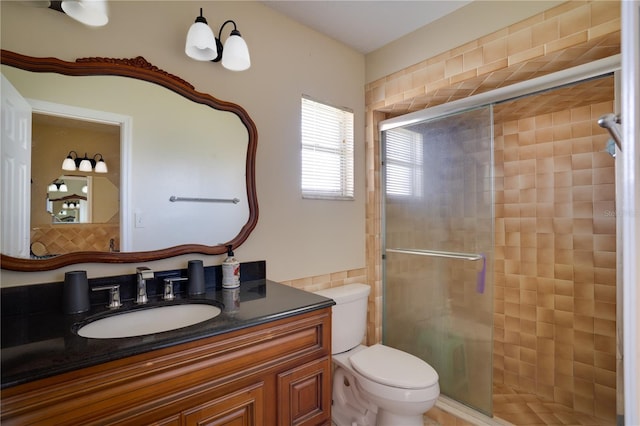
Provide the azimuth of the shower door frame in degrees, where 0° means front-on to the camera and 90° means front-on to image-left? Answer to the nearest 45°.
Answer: approximately 45°

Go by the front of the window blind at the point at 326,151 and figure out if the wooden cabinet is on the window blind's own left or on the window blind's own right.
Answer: on the window blind's own right

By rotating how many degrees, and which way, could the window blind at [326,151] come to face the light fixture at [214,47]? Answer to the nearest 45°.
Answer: approximately 90° to its right

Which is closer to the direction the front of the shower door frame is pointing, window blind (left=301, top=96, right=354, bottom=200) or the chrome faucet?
the chrome faucet

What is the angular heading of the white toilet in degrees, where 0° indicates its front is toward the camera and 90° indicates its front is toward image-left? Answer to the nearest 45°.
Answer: approximately 315°

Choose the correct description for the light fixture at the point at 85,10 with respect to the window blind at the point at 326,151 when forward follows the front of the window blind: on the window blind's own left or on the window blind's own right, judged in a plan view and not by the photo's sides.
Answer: on the window blind's own right

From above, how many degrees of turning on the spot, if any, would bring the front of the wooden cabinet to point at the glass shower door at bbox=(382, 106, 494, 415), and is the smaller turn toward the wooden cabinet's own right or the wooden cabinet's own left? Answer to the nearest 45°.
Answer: approximately 45° to the wooden cabinet's own left
